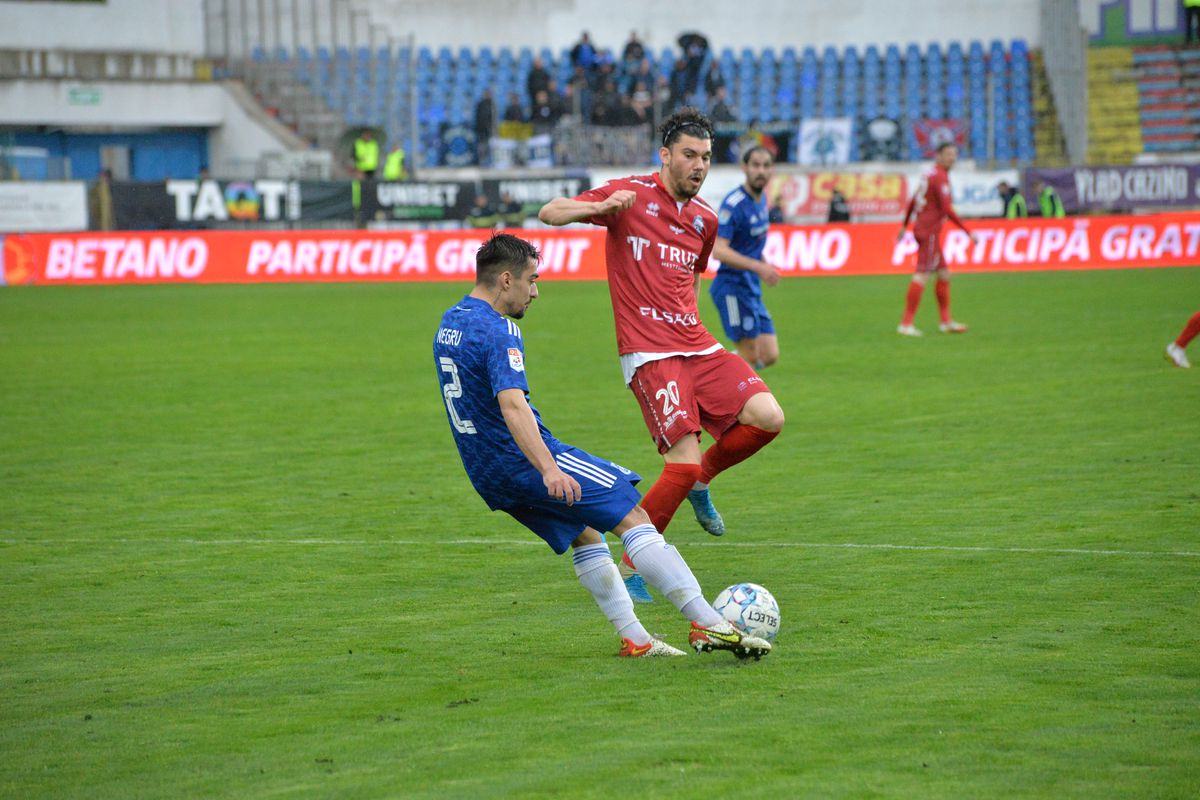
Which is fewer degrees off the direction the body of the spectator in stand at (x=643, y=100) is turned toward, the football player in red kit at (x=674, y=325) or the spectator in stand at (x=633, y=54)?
the football player in red kit

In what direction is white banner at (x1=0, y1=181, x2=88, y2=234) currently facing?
toward the camera

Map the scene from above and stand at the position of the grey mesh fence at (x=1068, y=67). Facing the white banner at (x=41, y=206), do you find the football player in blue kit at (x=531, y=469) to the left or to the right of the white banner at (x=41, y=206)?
left

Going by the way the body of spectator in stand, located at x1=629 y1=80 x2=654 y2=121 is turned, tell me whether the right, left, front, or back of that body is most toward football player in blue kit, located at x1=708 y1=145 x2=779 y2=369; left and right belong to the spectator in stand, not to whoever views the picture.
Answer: front

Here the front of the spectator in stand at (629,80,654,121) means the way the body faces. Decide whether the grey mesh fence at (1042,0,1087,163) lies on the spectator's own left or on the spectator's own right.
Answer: on the spectator's own left

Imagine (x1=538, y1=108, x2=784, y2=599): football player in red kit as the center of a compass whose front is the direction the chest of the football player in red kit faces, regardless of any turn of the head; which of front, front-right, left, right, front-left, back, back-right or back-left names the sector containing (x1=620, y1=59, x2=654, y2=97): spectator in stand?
back-left

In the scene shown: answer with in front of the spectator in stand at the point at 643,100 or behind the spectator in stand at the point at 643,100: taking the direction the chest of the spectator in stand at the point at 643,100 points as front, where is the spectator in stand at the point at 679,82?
behind

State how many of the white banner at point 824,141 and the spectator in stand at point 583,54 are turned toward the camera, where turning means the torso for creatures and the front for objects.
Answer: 2

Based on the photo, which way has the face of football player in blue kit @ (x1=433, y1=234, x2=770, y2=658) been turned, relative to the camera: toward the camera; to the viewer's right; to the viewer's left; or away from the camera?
to the viewer's right

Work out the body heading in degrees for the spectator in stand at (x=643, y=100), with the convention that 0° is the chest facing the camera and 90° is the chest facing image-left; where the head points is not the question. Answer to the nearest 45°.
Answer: approximately 0°

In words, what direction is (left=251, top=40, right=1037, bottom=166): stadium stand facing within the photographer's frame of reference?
facing the viewer
